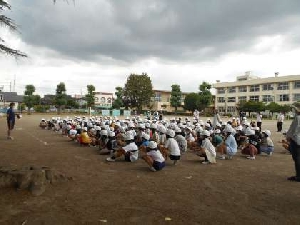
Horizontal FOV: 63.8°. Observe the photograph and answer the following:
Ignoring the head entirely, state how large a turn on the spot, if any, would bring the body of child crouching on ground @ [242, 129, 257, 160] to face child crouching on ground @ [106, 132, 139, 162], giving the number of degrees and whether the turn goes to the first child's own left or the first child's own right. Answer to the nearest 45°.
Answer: approximately 45° to the first child's own left

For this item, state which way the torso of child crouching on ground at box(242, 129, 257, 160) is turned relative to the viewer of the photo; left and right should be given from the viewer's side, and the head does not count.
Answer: facing to the left of the viewer

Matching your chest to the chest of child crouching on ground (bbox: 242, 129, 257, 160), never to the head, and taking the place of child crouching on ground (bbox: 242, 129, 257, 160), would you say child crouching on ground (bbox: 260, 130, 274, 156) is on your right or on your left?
on your right

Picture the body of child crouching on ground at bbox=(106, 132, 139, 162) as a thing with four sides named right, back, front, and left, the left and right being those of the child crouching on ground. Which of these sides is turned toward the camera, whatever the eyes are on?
left

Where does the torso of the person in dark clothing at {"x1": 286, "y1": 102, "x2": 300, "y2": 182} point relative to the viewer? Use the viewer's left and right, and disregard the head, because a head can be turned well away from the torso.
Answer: facing to the left of the viewer

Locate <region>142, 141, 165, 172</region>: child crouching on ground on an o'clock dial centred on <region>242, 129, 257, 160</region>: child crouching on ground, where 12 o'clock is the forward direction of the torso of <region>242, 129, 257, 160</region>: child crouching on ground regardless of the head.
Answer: <region>142, 141, 165, 172</region>: child crouching on ground is roughly at 10 o'clock from <region>242, 129, 257, 160</region>: child crouching on ground.

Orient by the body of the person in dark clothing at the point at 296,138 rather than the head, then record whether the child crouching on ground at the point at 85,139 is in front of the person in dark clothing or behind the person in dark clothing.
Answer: in front

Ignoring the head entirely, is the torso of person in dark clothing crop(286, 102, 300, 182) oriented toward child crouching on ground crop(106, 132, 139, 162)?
yes
